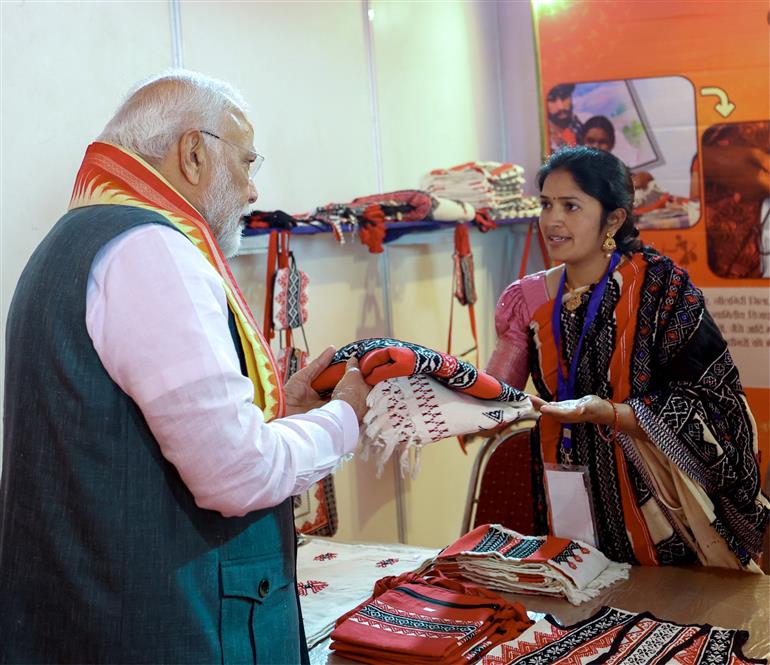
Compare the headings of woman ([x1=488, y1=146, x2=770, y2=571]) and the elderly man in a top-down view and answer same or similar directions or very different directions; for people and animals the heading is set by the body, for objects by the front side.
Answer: very different directions

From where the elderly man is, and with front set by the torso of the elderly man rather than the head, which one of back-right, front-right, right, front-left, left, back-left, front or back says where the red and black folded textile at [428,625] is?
front

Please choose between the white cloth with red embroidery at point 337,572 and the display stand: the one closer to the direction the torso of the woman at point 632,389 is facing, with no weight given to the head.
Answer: the white cloth with red embroidery

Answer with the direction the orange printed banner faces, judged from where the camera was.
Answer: facing the viewer

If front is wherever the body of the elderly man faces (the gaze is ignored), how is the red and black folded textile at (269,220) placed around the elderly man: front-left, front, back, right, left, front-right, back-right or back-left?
front-left

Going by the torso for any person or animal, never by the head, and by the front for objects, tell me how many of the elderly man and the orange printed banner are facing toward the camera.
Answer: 1

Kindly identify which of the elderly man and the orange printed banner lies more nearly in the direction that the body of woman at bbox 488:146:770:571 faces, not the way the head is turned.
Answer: the elderly man

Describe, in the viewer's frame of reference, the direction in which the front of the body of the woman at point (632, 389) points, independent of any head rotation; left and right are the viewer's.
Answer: facing the viewer and to the left of the viewer

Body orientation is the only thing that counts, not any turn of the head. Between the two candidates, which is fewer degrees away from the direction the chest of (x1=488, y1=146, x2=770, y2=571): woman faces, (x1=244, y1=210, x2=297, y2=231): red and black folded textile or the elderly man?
the elderly man

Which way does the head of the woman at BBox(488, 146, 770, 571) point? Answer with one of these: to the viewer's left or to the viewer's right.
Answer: to the viewer's left

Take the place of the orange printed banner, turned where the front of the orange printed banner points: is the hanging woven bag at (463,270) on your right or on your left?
on your right

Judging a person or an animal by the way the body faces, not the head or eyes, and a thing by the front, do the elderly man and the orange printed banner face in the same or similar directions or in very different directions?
very different directions

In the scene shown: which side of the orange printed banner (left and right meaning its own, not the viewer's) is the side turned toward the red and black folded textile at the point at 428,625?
front

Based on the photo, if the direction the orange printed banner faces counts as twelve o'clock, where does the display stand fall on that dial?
The display stand is roughly at 2 o'clock from the orange printed banner.

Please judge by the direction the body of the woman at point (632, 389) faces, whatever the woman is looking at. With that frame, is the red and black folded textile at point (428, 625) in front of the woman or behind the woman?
in front

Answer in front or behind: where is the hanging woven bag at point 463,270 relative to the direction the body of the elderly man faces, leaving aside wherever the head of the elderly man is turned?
in front
